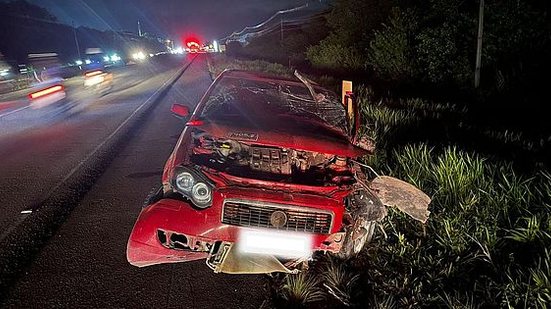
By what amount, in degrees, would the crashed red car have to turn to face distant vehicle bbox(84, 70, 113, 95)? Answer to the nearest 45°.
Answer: approximately 135° to its right

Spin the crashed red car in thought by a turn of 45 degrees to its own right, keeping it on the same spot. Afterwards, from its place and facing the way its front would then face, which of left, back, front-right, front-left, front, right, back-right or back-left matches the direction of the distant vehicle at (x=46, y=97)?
right

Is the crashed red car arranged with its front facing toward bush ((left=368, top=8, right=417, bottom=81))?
no

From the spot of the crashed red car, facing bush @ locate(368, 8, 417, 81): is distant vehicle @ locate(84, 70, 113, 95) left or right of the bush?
left

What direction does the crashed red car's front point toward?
toward the camera
